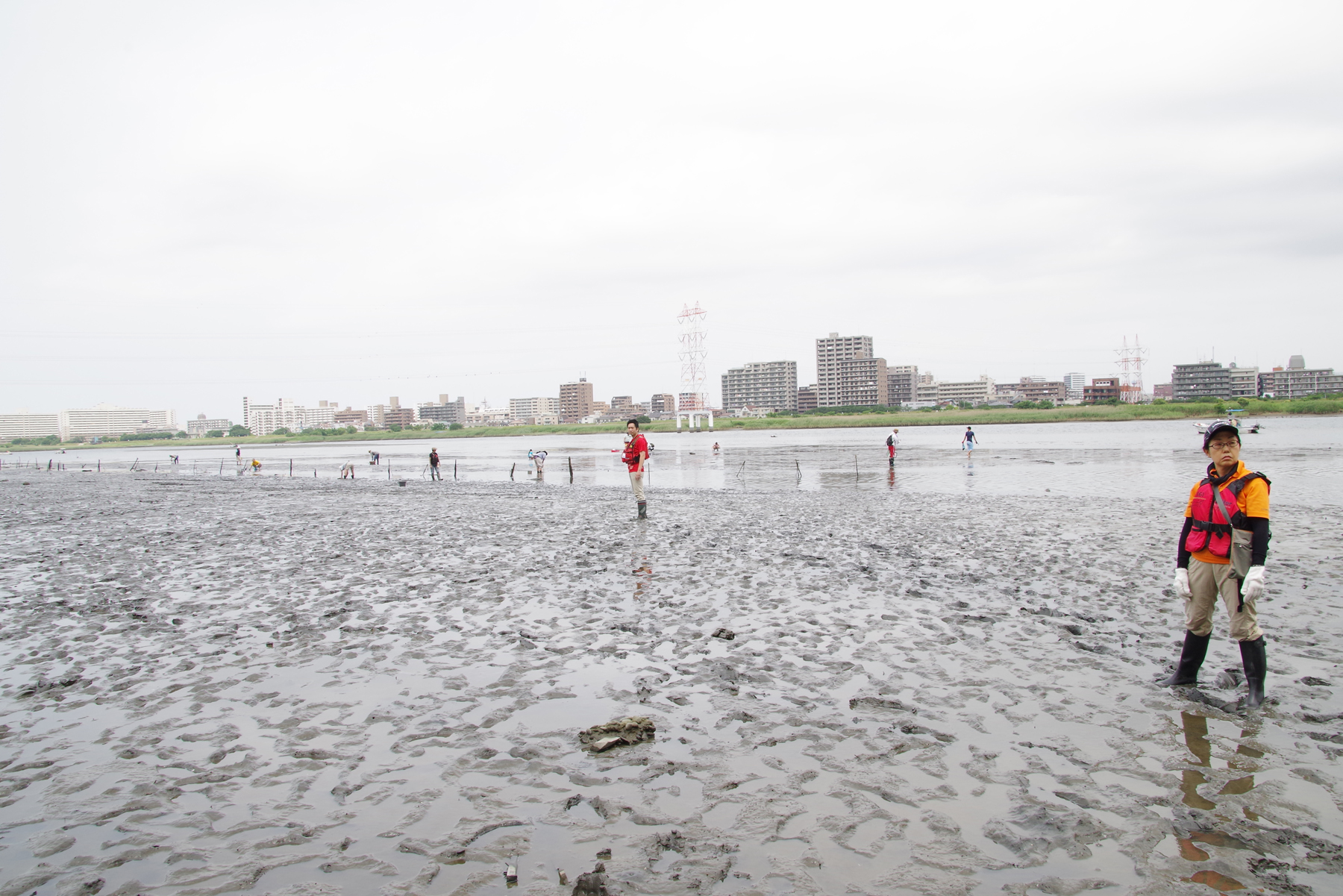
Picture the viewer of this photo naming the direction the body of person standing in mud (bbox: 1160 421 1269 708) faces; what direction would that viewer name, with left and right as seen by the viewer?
facing the viewer and to the left of the viewer

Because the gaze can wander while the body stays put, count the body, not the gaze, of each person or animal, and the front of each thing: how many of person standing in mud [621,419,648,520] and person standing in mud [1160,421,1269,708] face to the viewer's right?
0

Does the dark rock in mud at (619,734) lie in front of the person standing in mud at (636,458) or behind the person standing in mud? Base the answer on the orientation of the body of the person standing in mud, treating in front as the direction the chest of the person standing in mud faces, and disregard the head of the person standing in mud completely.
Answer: in front

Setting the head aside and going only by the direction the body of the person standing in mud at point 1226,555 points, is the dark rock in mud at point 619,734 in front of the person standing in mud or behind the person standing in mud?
in front

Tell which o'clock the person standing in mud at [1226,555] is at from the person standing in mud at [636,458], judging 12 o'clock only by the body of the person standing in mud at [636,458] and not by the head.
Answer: the person standing in mud at [1226,555] is roughly at 10 o'clock from the person standing in mud at [636,458].

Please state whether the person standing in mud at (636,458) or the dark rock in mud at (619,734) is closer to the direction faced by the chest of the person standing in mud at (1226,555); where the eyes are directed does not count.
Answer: the dark rock in mud
